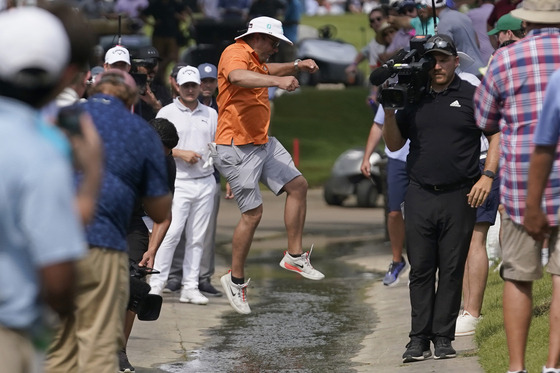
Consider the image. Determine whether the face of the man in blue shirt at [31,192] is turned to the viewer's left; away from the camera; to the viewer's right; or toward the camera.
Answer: away from the camera

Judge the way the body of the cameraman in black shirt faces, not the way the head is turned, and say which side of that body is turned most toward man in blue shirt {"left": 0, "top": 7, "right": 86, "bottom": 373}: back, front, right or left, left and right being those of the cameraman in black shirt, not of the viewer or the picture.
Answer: front

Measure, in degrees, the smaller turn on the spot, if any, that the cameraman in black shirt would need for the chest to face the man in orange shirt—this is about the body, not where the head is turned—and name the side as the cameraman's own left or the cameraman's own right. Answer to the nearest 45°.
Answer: approximately 135° to the cameraman's own right

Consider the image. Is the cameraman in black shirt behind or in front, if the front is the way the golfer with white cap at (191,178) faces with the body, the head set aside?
in front

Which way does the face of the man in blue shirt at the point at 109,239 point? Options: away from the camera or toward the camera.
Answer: away from the camera

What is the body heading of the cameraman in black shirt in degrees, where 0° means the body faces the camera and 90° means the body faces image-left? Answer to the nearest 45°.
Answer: approximately 0°

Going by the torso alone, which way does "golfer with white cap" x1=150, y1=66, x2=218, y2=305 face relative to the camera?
toward the camera

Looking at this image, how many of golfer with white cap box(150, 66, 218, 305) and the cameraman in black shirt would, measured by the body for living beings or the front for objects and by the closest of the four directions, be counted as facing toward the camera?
2

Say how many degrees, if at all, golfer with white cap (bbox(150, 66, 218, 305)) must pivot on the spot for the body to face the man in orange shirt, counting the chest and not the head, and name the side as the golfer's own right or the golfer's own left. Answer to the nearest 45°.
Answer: approximately 45° to the golfer's own left

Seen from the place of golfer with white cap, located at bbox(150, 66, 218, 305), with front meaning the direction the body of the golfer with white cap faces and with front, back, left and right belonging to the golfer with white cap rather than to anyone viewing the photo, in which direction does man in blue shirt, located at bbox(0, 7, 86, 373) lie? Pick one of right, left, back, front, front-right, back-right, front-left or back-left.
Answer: front

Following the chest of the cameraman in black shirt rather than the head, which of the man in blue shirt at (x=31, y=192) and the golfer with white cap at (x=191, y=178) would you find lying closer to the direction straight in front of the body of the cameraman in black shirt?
the man in blue shirt

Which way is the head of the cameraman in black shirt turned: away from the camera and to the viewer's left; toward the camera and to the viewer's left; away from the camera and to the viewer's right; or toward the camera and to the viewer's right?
toward the camera and to the viewer's left
